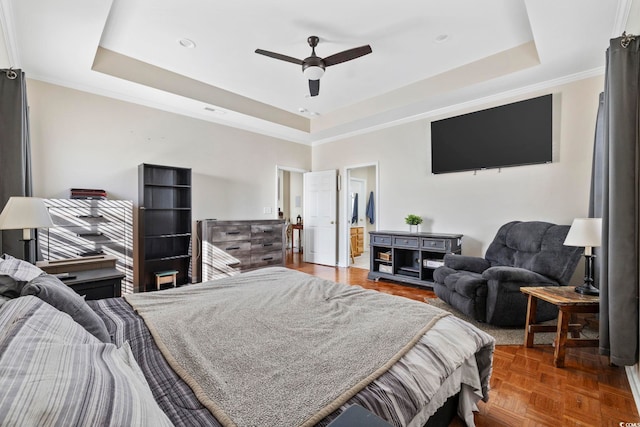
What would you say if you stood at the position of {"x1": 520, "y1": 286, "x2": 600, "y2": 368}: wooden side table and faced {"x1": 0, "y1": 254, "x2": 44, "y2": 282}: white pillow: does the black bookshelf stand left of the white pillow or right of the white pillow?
right

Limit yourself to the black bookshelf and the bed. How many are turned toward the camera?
1

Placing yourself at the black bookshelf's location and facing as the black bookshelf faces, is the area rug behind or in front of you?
in front

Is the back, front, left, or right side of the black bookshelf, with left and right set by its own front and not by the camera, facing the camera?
front

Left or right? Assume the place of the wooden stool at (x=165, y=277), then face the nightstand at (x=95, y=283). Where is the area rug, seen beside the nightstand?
left

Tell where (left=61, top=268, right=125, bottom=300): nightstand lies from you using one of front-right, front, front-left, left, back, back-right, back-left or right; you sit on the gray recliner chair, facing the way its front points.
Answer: front

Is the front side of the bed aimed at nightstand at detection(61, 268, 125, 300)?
no

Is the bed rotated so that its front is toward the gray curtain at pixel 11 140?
no

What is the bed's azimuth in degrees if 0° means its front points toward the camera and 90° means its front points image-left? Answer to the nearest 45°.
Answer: approximately 225°

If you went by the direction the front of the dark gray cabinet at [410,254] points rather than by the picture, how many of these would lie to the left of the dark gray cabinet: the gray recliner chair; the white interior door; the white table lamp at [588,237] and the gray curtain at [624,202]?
3

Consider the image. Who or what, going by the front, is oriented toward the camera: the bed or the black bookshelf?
the black bookshelf

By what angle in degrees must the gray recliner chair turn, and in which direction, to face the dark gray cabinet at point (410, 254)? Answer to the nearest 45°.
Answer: approximately 90° to its right

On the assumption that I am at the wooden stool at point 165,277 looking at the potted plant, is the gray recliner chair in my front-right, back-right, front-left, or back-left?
front-right

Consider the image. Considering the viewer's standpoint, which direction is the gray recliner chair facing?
facing the viewer and to the left of the viewer

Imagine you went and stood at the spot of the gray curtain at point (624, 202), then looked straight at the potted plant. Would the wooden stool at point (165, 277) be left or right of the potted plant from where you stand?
left
